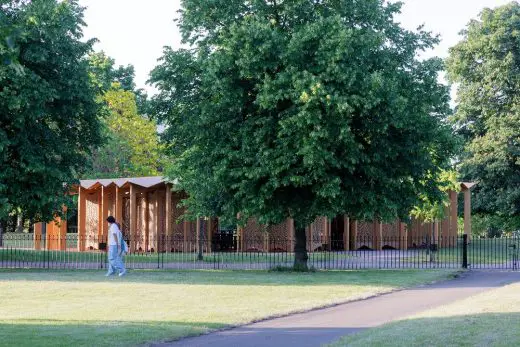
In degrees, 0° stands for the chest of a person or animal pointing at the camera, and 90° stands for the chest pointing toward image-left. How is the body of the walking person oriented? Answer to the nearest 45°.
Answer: approximately 90°

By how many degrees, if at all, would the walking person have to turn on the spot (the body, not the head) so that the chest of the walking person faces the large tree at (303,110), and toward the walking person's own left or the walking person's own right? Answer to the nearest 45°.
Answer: approximately 180°

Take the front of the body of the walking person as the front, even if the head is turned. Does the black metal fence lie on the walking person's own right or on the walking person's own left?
on the walking person's own right

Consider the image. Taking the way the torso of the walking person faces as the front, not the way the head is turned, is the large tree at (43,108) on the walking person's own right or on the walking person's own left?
on the walking person's own right

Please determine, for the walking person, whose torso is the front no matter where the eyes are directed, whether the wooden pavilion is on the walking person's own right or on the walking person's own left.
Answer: on the walking person's own right
